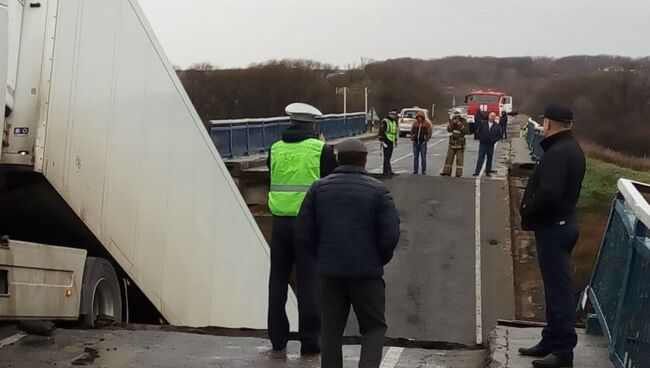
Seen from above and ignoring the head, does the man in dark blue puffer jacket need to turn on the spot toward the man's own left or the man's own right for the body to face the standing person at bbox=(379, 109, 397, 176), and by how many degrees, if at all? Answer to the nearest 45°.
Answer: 0° — they already face them

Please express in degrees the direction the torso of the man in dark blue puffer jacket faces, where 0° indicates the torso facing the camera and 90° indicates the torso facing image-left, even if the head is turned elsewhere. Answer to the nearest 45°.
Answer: approximately 180°

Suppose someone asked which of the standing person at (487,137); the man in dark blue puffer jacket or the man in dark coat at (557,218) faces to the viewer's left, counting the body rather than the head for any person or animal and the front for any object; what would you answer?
the man in dark coat

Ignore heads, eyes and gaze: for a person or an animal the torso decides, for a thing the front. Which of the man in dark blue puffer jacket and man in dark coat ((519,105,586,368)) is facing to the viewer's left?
the man in dark coat

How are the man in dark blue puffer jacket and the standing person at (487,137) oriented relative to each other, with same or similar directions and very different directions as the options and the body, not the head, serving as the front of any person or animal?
very different directions

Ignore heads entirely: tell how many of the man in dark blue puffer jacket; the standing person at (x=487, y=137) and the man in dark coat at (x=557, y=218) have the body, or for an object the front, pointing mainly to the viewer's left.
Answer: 1

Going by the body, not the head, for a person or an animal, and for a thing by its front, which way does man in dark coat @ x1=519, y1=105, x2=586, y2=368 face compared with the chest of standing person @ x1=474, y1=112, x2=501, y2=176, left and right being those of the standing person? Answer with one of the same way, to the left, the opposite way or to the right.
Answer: to the right

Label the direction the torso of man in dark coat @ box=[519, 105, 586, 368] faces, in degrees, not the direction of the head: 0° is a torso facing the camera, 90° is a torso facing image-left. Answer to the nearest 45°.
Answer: approximately 90°

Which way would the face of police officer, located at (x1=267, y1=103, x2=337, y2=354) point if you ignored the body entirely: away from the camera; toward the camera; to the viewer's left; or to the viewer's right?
away from the camera

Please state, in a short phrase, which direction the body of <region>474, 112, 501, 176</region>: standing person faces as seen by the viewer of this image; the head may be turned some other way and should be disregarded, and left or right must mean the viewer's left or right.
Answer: facing the viewer

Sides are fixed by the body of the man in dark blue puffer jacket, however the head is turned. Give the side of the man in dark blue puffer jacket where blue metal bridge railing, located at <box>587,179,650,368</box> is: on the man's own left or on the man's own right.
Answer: on the man's own right

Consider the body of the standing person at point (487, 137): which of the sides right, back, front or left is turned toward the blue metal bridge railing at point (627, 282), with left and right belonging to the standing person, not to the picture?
front

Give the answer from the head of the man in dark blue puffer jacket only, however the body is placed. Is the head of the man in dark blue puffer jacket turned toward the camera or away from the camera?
away from the camera
